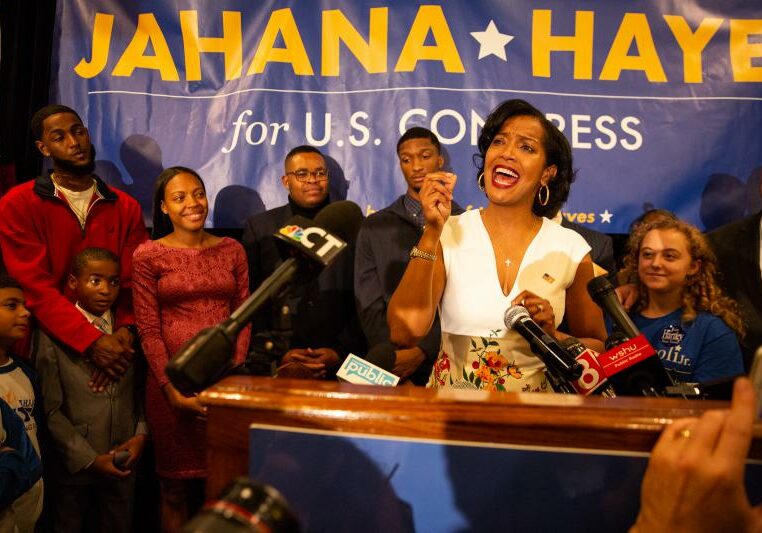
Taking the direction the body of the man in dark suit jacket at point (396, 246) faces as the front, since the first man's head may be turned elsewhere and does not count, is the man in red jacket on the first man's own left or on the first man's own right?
on the first man's own right

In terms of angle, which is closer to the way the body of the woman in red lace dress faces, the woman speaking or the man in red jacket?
the woman speaking

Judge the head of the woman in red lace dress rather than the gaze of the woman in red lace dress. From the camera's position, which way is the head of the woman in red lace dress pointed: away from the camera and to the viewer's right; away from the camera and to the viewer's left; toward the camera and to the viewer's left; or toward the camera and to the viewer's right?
toward the camera and to the viewer's right

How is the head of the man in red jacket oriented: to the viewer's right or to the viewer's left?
to the viewer's right

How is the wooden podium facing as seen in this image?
toward the camera

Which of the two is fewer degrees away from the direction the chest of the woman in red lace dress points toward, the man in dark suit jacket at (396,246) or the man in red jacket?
the man in dark suit jacket

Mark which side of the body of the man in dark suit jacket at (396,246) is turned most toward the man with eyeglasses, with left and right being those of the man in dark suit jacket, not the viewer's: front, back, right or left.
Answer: right

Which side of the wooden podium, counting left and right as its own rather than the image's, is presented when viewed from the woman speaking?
back

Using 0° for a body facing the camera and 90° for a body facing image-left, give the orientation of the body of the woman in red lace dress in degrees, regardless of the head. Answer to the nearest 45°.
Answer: approximately 315°

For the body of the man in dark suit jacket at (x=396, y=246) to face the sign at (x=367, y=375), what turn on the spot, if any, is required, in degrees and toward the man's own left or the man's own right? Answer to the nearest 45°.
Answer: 0° — they already face it

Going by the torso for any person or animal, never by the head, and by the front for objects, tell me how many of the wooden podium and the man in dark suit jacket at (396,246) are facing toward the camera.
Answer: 2

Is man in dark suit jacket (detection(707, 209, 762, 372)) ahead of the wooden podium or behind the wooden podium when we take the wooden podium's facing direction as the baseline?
behind

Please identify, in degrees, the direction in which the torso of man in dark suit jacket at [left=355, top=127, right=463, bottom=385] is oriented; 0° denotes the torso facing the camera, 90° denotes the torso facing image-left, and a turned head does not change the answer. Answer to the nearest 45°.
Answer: approximately 0°
